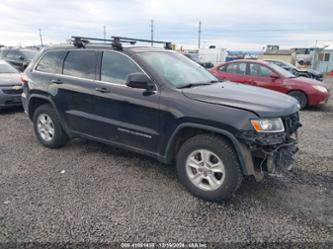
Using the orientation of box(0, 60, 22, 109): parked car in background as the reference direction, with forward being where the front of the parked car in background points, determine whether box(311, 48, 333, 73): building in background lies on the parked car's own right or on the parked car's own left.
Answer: on the parked car's own left

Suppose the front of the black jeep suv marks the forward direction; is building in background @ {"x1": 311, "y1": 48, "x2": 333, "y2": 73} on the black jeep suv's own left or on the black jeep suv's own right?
on the black jeep suv's own left

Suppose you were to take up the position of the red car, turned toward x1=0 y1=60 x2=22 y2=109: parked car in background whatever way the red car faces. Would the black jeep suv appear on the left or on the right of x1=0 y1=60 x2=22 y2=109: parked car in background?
left

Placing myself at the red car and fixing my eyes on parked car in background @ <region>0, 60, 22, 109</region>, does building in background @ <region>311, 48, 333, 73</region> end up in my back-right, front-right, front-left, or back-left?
back-right

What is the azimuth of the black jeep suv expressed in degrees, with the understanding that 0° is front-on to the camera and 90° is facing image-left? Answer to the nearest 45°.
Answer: approximately 315°

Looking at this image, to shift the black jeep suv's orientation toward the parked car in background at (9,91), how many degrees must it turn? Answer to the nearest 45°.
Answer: approximately 180°

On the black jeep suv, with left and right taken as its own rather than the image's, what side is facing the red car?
left

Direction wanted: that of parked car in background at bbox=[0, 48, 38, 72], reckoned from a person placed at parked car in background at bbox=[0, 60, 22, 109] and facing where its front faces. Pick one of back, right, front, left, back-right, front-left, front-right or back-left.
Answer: back-left

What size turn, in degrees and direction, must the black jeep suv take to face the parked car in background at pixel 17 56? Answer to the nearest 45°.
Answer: approximately 180°

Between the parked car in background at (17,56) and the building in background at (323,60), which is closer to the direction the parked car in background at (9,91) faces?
the building in background

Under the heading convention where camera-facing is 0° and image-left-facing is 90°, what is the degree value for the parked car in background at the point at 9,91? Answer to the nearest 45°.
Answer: approximately 315°

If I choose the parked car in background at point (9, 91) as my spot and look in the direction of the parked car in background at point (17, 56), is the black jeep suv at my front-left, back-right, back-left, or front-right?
back-right
